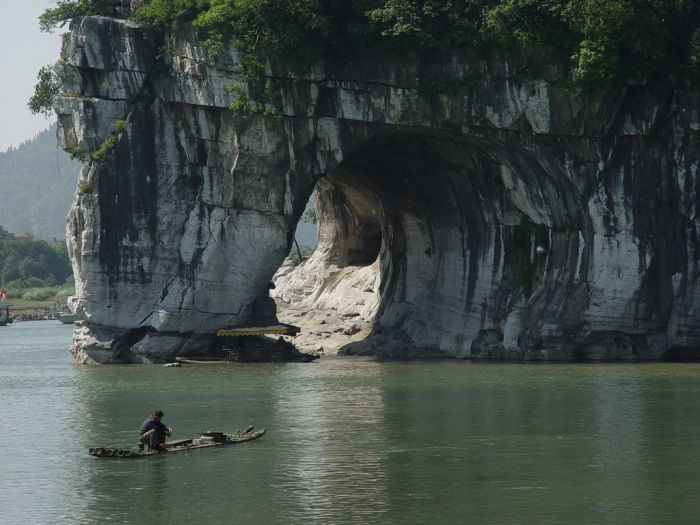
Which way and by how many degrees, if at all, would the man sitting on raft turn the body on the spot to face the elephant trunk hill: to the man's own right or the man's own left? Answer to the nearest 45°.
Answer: approximately 45° to the man's own left

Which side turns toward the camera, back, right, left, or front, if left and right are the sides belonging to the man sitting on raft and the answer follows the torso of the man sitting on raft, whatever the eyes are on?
right
